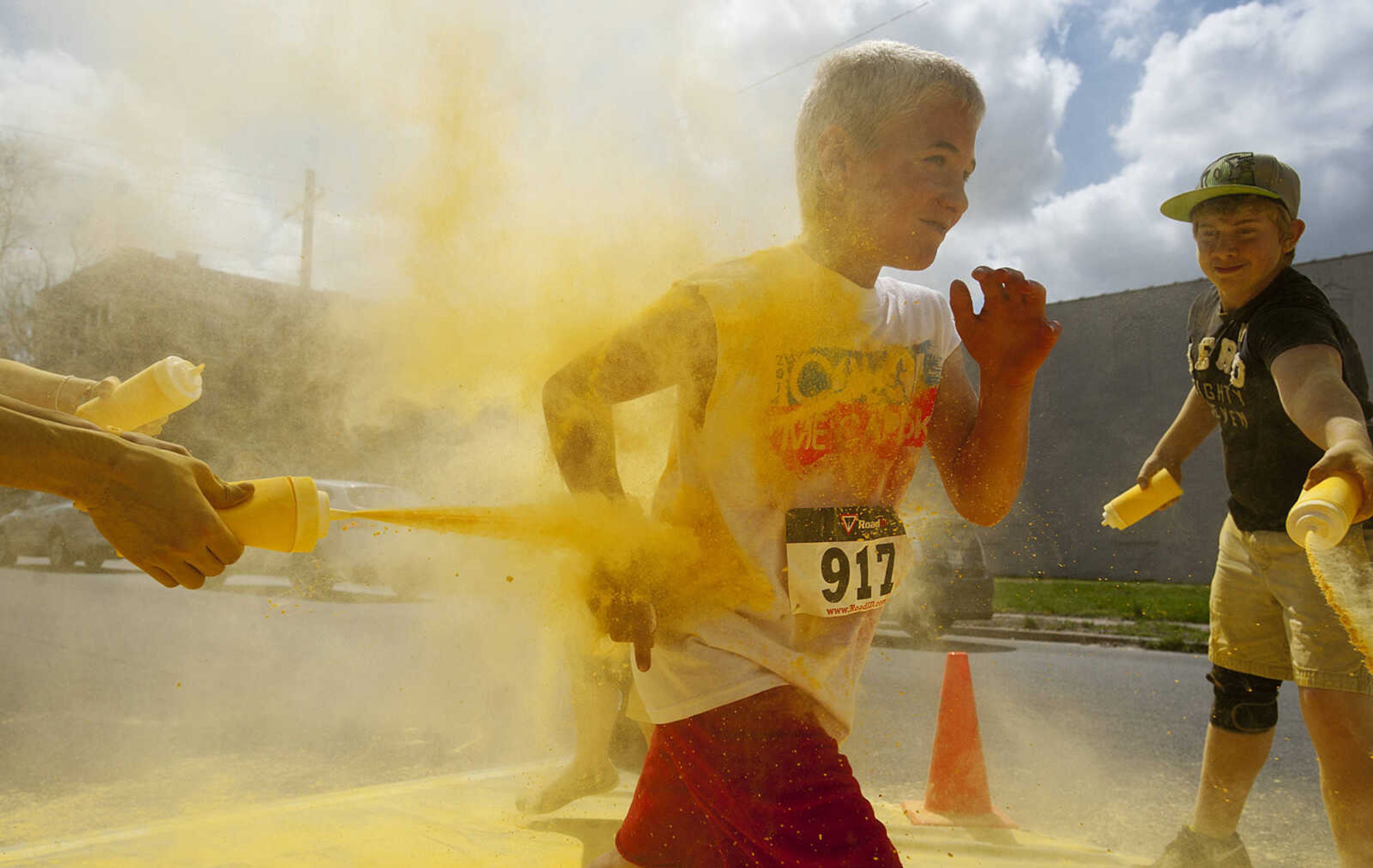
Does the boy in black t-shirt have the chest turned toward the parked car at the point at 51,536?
no

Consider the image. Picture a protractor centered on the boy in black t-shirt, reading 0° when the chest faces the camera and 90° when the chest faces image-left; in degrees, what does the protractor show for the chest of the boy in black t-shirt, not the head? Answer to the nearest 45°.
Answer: approximately 45°

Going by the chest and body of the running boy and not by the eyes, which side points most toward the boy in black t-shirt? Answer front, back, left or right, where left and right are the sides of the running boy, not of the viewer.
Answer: left

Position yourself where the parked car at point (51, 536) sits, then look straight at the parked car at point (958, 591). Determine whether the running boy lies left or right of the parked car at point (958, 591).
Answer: right

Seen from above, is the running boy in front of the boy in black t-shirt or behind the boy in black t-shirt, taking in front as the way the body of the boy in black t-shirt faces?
in front

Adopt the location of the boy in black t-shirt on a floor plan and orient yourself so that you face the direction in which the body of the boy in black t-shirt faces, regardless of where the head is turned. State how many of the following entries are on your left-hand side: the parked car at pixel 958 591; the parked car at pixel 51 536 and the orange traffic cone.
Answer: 0

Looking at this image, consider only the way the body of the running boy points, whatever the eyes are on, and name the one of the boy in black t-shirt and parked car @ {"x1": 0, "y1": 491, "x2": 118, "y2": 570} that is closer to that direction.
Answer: the boy in black t-shirt

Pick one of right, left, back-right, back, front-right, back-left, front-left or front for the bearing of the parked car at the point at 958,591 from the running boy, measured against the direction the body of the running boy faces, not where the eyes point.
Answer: back-left

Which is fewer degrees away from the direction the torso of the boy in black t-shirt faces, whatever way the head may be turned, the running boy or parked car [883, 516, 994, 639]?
the running boy

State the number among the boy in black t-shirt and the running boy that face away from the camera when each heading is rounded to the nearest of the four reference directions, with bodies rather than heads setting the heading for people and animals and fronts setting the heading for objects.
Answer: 0

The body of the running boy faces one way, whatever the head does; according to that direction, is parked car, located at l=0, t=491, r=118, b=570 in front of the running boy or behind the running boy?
behind

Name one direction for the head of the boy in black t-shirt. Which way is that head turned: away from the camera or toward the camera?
toward the camera

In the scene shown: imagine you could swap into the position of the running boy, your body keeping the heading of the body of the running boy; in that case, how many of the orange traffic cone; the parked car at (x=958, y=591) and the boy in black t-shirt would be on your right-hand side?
0

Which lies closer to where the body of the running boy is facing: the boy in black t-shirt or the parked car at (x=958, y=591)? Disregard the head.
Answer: the boy in black t-shirt

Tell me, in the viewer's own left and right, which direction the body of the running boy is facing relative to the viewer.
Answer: facing the viewer and to the right of the viewer

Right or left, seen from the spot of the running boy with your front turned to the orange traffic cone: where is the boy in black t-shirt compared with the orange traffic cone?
right
